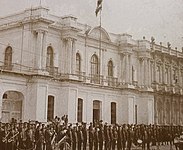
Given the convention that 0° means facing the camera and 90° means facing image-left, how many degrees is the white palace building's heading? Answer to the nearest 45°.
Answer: approximately 315°
